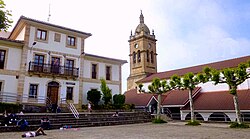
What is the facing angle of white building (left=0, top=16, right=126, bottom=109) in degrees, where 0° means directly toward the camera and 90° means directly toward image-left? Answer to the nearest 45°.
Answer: approximately 315°

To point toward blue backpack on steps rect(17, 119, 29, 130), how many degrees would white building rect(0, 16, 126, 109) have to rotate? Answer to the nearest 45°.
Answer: approximately 45° to its right

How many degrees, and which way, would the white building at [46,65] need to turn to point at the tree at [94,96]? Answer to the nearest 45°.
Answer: approximately 45° to its left

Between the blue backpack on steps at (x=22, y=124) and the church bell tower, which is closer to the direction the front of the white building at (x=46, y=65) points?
the blue backpack on steps

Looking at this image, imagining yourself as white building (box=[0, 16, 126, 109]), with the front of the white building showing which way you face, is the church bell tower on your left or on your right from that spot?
on your left

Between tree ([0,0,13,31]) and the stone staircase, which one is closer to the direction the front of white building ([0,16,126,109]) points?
the stone staircase

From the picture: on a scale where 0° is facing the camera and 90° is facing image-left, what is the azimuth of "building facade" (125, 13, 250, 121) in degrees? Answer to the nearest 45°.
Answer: approximately 45°
